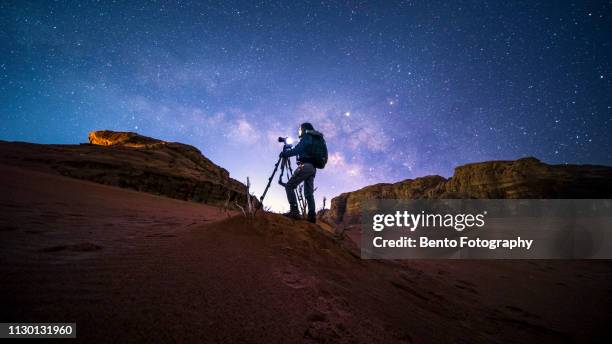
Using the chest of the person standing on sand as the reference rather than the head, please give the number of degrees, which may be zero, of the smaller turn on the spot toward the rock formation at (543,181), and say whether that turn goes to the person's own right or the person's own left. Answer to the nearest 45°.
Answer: approximately 90° to the person's own right

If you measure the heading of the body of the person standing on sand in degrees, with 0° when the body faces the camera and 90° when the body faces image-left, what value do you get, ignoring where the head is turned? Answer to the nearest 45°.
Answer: approximately 135°

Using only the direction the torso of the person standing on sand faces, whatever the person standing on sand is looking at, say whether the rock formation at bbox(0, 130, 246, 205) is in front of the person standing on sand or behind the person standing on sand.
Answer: in front
